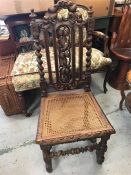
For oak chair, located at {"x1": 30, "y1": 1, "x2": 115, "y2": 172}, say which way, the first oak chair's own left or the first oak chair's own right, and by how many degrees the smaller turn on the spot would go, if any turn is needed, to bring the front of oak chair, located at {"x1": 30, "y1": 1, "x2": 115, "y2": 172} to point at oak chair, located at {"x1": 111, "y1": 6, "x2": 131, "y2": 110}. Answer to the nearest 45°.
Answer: approximately 135° to the first oak chair's own left

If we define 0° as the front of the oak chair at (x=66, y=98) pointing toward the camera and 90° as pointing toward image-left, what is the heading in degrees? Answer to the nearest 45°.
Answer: approximately 0°

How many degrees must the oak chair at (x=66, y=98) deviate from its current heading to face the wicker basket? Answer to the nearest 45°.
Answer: approximately 135° to its right
